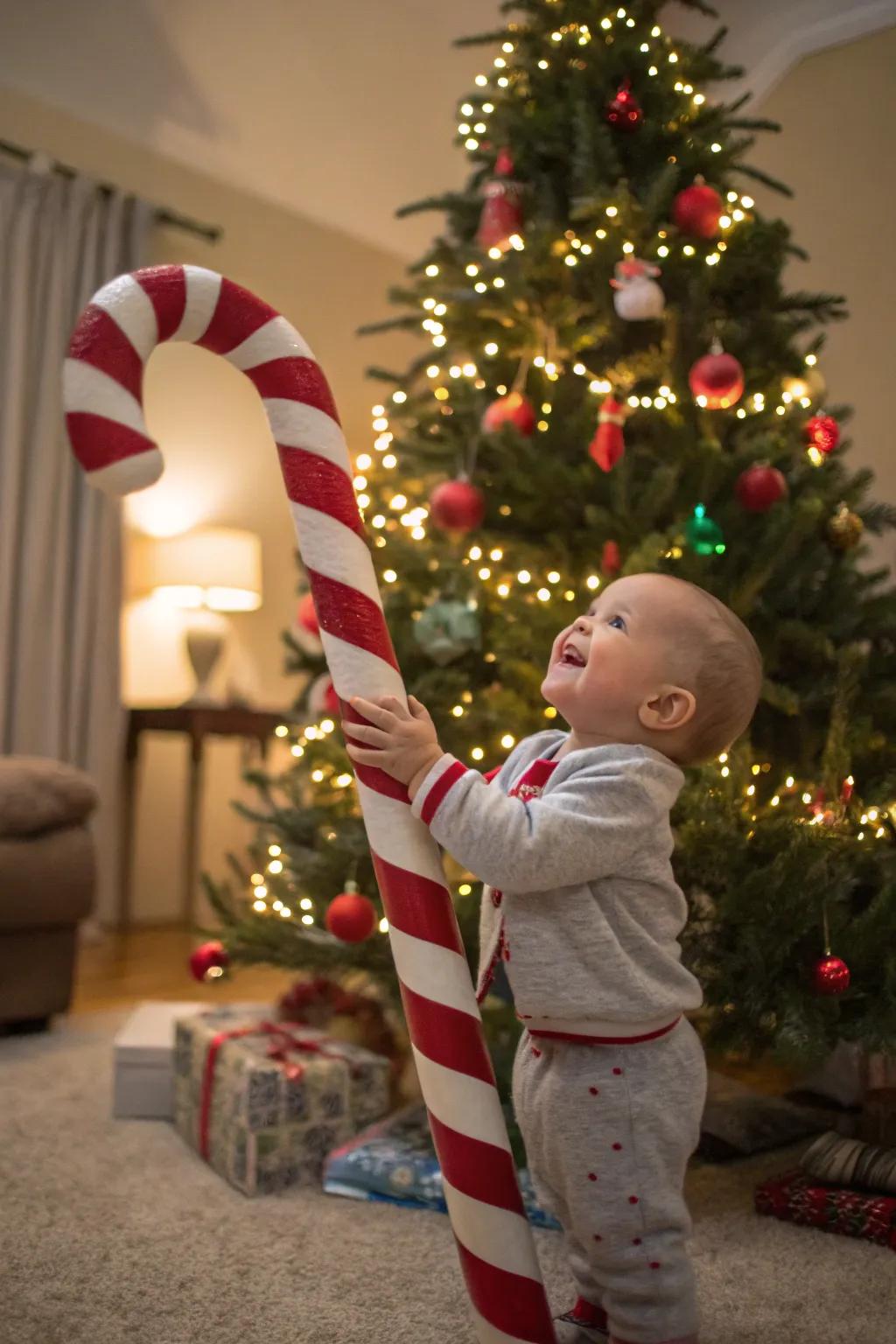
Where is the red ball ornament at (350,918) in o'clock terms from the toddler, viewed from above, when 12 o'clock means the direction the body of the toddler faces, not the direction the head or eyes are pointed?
The red ball ornament is roughly at 2 o'clock from the toddler.

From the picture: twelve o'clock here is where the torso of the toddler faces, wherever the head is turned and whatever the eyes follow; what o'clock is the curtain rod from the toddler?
The curtain rod is roughly at 2 o'clock from the toddler.

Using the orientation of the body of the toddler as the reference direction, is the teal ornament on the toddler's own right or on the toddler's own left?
on the toddler's own right

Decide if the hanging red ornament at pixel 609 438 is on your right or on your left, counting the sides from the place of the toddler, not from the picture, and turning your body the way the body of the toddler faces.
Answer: on your right

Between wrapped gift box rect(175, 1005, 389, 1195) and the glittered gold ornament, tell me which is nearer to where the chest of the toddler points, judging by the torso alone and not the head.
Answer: the wrapped gift box

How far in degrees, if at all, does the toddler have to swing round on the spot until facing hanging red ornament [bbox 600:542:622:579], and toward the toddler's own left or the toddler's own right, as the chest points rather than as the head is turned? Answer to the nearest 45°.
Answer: approximately 90° to the toddler's own right

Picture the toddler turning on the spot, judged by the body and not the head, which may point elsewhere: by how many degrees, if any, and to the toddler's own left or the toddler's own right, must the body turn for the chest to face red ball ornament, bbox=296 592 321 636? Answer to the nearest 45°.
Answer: approximately 45° to the toddler's own right

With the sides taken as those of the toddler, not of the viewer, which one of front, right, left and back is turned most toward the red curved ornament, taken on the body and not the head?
right

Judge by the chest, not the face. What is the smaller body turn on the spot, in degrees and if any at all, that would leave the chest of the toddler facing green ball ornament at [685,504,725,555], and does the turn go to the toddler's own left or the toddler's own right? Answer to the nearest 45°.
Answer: approximately 90° to the toddler's own right

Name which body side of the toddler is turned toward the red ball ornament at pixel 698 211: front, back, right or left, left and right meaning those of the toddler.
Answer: right

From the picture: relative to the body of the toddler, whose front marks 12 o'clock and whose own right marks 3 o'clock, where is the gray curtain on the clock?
The gray curtain is roughly at 2 o'clock from the toddler.

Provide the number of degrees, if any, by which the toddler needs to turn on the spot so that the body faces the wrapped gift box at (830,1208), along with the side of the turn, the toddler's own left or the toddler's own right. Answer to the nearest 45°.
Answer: approximately 135° to the toddler's own right

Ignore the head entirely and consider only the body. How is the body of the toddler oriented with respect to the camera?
to the viewer's left

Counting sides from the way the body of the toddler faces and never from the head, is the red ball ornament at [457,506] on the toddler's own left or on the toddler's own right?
on the toddler's own right
